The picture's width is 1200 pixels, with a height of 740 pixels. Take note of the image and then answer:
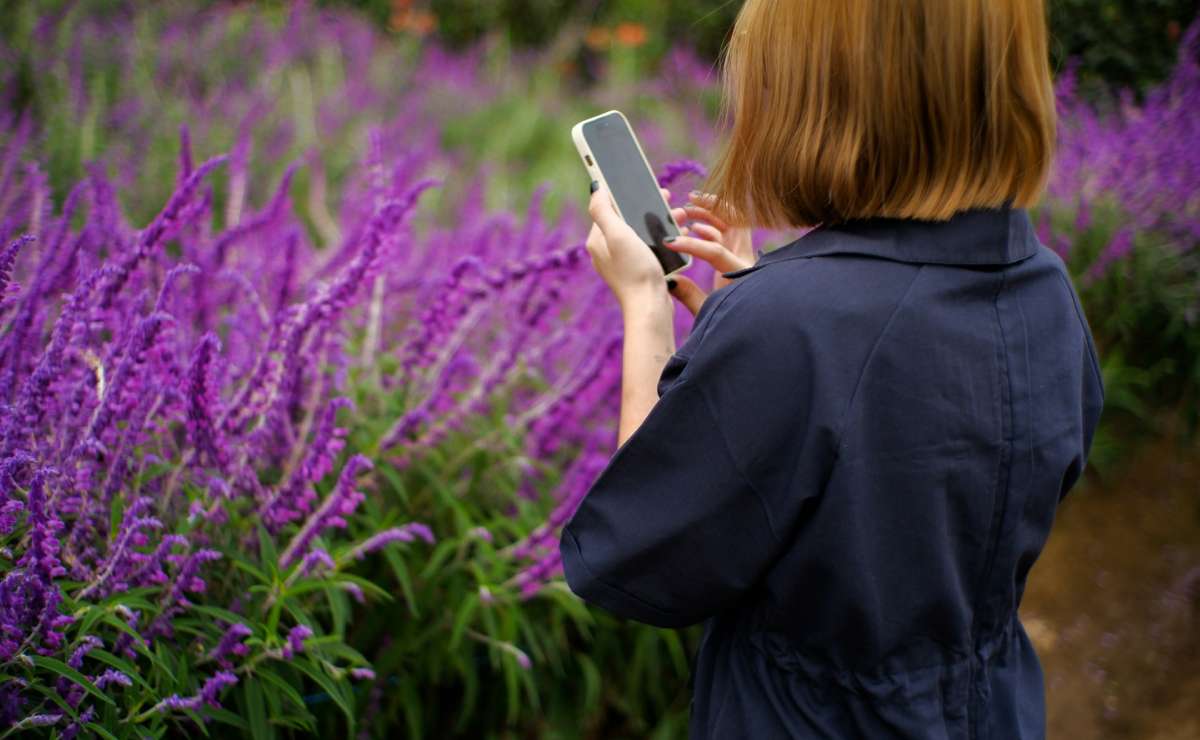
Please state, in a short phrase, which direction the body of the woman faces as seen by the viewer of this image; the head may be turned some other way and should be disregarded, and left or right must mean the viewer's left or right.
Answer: facing away from the viewer and to the left of the viewer

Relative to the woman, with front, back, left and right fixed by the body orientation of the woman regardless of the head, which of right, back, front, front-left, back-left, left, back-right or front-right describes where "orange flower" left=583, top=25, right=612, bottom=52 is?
front-right

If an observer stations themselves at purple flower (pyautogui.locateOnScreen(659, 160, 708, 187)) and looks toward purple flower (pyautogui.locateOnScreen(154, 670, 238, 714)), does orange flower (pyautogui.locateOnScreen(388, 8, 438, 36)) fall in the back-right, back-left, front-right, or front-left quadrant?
back-right

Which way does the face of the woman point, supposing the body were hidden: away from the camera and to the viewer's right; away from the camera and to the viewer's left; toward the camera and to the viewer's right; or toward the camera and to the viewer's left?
away from the camera and to the viewer's left

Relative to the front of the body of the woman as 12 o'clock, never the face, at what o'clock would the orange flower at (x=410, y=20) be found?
The orange flower is roughly at 1 o'clock from the woman.

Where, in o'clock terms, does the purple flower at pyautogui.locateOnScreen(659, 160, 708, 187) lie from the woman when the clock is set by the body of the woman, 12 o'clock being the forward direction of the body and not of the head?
The purple flower is roughly at 1 o'clock from the woman.
